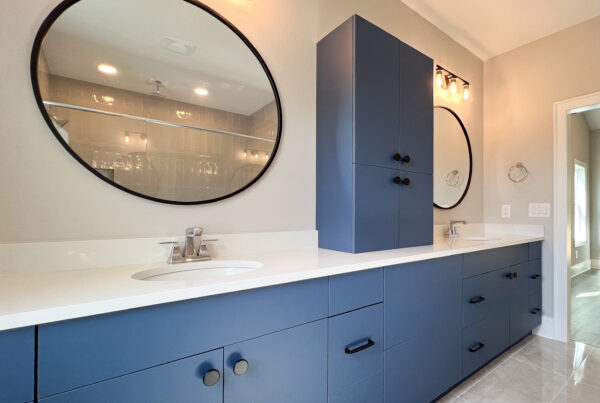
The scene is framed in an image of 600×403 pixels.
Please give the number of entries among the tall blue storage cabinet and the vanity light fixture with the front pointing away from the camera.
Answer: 0

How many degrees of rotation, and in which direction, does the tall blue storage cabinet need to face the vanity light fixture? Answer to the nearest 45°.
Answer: approximately 90° to its left

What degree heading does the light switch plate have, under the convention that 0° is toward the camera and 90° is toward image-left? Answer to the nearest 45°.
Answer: approximately 0°

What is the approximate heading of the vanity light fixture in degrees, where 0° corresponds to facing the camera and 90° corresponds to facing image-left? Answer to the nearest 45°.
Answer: approximately 315°

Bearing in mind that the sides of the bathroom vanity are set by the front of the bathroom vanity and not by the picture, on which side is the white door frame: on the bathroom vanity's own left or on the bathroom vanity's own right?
on the bathroom vanity's own left

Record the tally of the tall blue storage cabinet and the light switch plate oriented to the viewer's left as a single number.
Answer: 0

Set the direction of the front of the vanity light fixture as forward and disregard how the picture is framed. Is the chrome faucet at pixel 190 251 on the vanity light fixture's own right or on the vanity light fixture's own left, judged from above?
on the vanity light fixture's own right

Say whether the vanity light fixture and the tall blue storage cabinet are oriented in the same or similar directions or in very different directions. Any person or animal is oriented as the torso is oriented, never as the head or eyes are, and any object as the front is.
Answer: same or similar directions

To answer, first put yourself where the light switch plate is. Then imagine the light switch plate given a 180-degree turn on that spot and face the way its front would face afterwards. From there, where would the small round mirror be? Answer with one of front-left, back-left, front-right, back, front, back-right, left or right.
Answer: back-left

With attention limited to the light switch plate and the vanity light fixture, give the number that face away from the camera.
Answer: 0

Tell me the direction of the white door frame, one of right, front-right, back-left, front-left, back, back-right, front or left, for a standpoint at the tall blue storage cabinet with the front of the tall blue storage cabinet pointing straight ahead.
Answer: left

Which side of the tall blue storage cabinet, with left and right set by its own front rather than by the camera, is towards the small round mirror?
left

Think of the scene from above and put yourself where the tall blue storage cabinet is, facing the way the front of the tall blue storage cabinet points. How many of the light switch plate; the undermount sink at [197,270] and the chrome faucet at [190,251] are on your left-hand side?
1

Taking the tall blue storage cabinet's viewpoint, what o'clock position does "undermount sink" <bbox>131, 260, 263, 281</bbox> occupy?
The undermount sink is roughly at 3 o'clock from the tall blue storage cabinet.
